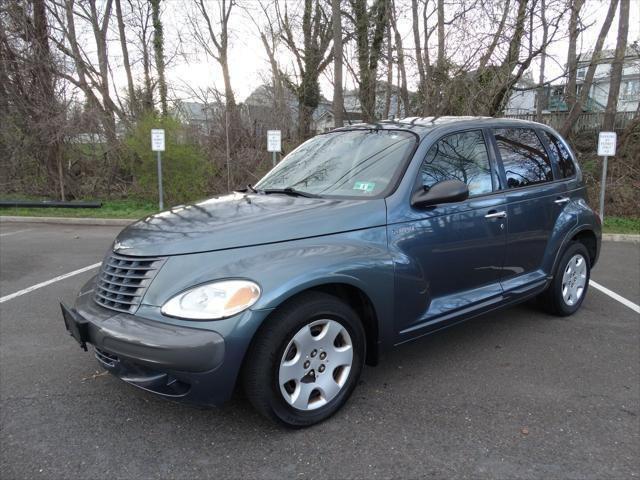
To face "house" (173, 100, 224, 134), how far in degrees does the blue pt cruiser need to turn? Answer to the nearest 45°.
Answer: approximately 135° to its right

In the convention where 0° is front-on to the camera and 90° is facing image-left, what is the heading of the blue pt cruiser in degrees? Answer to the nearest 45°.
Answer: approximately 45°

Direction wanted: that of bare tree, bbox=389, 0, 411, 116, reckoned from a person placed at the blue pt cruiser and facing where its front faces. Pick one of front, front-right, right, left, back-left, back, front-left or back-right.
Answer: back-right

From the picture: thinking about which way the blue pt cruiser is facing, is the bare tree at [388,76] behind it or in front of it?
behind

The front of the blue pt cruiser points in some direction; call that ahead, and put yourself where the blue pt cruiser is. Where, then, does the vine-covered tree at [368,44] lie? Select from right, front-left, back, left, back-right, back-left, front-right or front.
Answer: back-right

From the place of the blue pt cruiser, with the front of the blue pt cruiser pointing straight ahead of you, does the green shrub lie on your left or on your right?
on your right

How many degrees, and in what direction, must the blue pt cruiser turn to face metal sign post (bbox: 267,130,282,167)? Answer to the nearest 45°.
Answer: approximately 135° to its right
